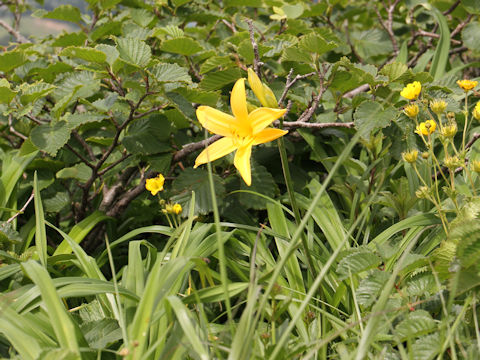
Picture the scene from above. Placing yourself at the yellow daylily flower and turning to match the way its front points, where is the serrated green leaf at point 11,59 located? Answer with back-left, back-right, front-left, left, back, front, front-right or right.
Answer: back-right

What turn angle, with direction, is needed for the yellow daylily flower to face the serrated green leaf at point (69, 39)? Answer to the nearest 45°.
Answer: approximately 135° to its right

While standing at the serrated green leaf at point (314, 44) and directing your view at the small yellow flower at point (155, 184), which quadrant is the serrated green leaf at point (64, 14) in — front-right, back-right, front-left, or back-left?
front-right

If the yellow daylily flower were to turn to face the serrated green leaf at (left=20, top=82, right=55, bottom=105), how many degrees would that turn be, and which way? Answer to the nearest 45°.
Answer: approximately 135° to its right

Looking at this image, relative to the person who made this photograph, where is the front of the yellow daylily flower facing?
facing the viewer

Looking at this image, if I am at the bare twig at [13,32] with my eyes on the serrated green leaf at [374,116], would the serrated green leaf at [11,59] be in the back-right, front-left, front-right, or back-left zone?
front-right

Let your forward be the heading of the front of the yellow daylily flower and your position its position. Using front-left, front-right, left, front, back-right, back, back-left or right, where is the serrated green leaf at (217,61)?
back
